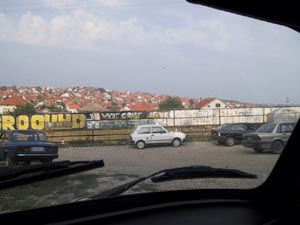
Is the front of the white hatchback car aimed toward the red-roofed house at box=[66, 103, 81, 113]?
no

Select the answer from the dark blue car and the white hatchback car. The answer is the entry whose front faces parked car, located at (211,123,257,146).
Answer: the white hatchback car

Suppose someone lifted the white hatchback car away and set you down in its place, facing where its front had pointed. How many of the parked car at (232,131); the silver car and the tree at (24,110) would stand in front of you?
2

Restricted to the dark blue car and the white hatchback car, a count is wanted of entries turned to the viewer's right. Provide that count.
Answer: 1

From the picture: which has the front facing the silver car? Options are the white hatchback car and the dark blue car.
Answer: the white hatchback car

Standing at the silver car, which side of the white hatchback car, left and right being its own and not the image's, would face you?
front

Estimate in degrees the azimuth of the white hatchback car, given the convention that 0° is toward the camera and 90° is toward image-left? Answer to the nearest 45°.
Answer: approximately 270°

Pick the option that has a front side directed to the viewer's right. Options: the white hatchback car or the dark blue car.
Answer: the white hatchback car
